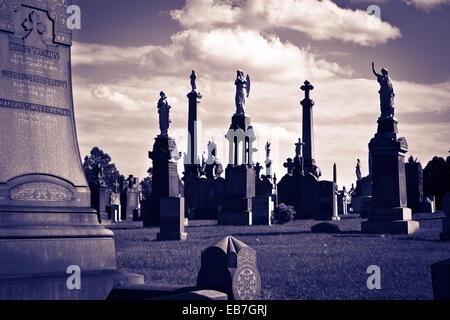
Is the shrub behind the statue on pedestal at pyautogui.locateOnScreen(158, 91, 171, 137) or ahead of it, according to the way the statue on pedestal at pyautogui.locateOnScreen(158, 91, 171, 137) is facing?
behind

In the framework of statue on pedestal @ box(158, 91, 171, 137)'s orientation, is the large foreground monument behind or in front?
in front

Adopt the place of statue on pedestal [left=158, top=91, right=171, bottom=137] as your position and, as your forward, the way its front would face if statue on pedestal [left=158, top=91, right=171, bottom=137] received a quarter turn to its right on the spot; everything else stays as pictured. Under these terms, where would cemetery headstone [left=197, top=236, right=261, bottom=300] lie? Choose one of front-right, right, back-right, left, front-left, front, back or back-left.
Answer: back-left

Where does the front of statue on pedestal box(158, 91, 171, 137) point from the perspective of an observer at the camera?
facing the viewer and to the left of the viewer

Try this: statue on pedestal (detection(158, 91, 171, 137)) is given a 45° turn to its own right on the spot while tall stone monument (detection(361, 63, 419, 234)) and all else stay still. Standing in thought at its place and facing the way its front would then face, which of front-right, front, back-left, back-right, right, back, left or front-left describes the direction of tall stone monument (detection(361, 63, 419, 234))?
back-left

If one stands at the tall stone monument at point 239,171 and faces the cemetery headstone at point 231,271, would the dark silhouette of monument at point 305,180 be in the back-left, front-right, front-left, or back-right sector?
back-left

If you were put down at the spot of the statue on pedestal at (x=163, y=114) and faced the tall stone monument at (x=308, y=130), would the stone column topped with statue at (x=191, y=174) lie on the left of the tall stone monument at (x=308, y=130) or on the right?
left
